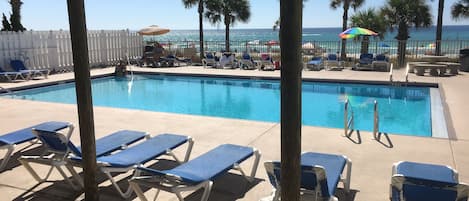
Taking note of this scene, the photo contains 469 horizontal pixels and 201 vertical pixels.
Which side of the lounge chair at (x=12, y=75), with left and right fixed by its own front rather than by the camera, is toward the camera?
right

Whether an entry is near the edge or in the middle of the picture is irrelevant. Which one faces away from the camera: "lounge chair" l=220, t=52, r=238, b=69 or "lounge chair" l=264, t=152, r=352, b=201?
"lounge chair" l=264, t=152, r=352, b=201

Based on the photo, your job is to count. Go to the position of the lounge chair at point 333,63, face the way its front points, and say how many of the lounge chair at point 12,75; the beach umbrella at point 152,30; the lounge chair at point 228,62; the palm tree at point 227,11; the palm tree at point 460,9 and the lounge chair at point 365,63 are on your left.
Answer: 2

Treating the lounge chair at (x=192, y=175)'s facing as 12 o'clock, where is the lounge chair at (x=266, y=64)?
the lounge chair at (x=266, y=64) is roughly at 11 o'clock from the lounge chair at (x=192, y=175).

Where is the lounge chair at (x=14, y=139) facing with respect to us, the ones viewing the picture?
facing away from the viewer and to the right of the viewer

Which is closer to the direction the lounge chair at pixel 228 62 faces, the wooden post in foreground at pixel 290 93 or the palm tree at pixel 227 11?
the wooden post in foreground

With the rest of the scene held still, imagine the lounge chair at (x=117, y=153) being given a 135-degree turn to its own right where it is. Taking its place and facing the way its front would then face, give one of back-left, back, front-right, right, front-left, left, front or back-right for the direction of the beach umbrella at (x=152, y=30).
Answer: back

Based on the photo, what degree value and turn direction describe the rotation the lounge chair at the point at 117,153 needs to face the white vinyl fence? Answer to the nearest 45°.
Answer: approximately 45° to its left

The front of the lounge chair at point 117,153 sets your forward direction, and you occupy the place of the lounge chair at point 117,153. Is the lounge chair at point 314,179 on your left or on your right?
on your right

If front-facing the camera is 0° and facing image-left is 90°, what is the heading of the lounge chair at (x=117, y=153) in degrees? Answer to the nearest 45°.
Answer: approximately 225°

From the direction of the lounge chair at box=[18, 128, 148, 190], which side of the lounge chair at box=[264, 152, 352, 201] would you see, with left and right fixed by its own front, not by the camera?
left

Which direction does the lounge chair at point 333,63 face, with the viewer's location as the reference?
facing the viewer

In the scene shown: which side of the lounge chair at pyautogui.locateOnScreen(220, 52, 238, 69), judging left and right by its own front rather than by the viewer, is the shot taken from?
front

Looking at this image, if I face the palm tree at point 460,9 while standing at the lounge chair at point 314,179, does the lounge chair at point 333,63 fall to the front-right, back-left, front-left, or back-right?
front-left

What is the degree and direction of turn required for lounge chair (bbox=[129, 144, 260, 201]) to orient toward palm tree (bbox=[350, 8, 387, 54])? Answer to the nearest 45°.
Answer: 0° — it already faces it
